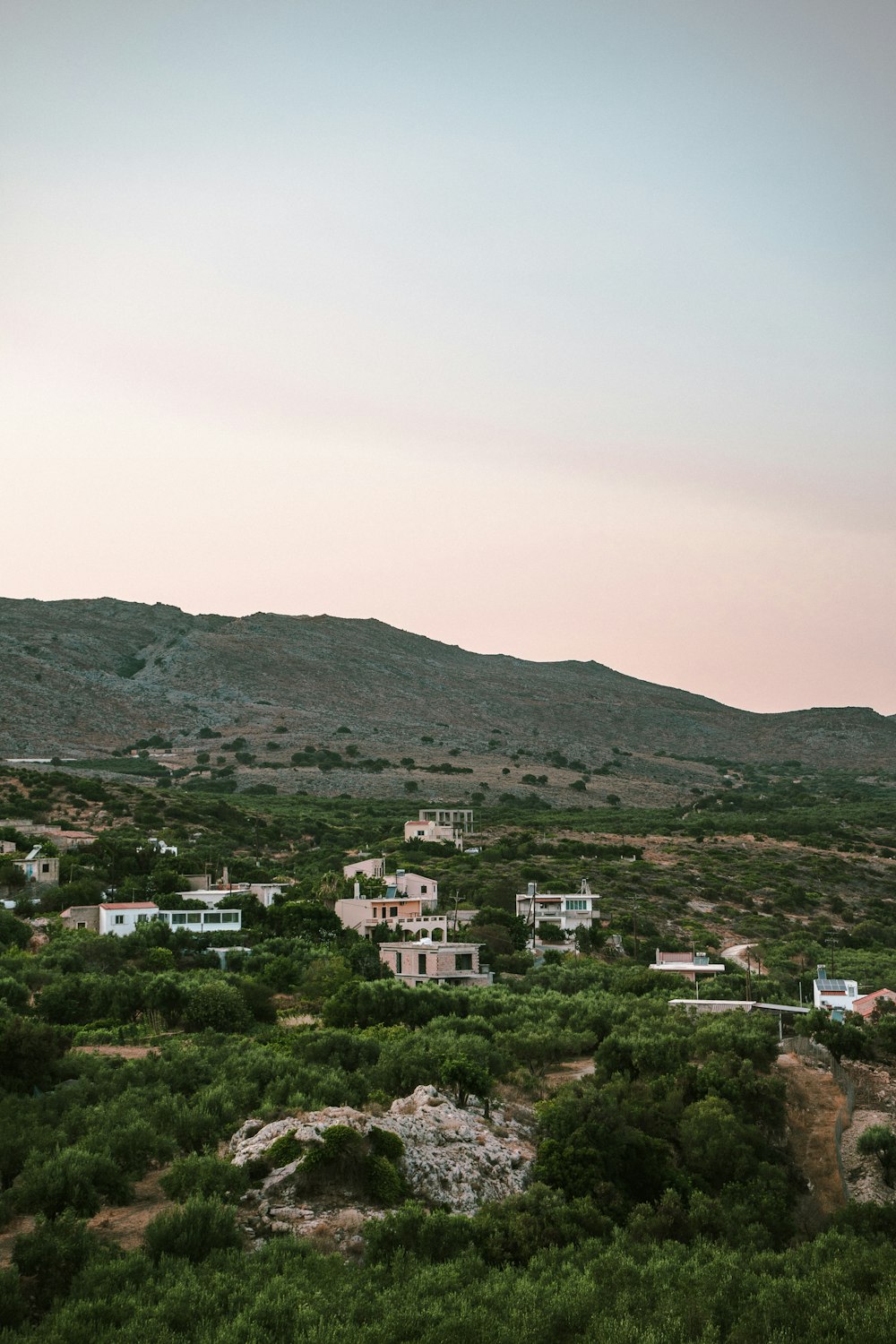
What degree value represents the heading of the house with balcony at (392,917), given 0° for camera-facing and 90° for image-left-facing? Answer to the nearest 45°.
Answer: approximately 315°

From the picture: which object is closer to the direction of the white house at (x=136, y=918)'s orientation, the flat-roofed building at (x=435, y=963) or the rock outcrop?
the rock outcrop

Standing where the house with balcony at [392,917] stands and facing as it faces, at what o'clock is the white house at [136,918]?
The white house is roughly at 4 o'clock from the house with balcony.

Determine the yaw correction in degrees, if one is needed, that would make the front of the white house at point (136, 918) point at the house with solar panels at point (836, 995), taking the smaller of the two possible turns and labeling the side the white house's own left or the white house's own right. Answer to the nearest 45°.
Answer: approximately 45° to the white house's own left

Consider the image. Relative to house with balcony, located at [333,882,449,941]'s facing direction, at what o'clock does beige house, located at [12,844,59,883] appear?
The beige house is roughly at 5 o'clock from the house with balcony.

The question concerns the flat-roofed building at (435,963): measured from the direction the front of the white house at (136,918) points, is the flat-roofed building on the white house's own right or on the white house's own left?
on the white house's own left

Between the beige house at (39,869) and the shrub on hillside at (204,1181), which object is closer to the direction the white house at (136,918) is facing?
the shrub on hillside

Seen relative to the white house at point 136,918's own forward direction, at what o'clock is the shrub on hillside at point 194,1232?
The shrub on hillside is roughly at 12 o'clock from the white house.

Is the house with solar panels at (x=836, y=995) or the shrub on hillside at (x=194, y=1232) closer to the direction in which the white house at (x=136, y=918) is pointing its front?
the shrub on hillside

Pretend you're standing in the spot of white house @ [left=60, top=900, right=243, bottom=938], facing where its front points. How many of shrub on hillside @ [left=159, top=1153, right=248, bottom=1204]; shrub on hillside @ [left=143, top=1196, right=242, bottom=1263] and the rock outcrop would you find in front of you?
3
